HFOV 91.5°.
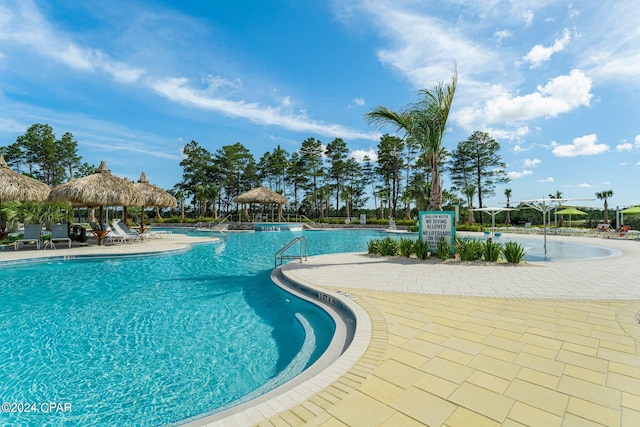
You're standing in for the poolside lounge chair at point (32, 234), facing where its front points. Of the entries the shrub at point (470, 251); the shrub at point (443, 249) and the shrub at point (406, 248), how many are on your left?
3

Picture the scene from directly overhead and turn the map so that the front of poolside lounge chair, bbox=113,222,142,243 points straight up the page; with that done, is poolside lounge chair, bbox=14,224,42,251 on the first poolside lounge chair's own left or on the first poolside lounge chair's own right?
on the first poolside lounge chair's own right

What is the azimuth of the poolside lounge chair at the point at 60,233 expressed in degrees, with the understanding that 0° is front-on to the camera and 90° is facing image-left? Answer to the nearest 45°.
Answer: approximately 0°

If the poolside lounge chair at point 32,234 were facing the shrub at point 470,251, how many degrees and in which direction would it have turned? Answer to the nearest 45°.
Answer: approximately 90° to its left

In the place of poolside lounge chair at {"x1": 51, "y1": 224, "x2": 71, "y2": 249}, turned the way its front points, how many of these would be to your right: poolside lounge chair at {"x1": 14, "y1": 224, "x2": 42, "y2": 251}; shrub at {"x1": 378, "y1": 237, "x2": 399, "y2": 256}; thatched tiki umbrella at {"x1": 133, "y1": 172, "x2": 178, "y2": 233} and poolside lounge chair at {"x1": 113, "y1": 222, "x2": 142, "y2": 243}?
1

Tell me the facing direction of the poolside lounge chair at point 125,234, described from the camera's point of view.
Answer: facing the viewer and to the right of the viewer

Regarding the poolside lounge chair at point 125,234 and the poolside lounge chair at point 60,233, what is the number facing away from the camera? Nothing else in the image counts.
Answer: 0

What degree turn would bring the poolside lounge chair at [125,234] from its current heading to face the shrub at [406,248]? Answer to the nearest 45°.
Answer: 0° — it already faces it

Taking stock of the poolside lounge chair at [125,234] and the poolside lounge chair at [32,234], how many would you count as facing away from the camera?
0

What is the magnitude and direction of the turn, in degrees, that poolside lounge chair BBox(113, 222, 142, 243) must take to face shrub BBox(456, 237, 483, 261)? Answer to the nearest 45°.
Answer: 0° — it already faces it

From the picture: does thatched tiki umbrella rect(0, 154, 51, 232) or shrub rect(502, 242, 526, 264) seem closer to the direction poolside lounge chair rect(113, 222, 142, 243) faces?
the shrub
